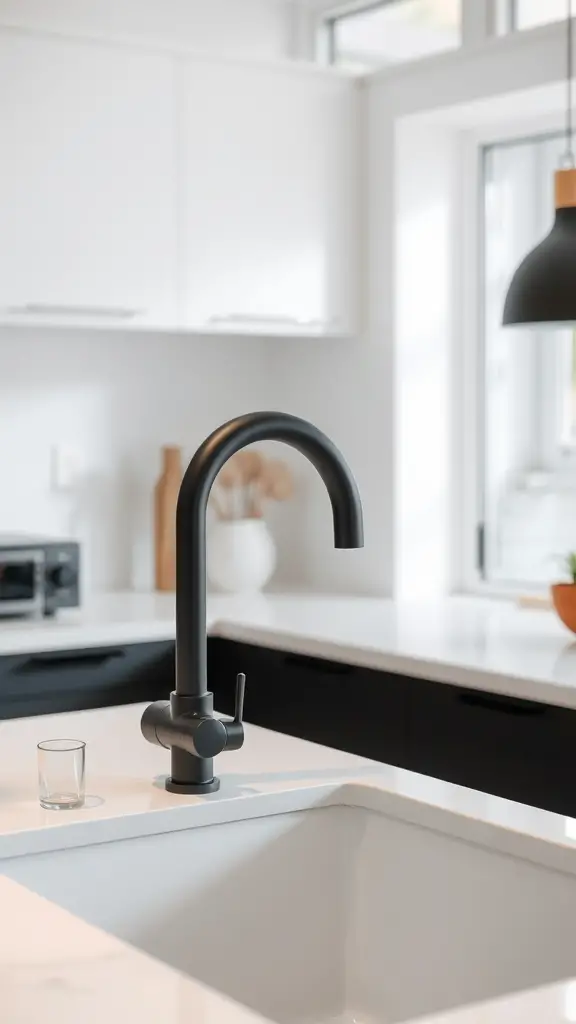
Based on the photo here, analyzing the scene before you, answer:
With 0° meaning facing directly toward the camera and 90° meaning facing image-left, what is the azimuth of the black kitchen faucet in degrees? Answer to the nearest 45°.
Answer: approximately 270°

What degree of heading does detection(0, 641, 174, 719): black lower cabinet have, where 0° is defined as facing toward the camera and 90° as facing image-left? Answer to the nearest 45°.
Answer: approximately 0°

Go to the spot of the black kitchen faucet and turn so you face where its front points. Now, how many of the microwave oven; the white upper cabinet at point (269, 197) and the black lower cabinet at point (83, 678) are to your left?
3

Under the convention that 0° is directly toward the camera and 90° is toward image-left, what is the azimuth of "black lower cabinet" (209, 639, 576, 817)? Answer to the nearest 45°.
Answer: approximately 45°

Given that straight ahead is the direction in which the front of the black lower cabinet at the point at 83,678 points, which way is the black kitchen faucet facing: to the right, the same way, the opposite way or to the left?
to the left

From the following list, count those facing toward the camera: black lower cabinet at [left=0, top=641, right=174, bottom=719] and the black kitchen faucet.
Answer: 1

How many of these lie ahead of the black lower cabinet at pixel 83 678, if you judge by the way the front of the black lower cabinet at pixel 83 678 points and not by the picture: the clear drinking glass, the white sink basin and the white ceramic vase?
2

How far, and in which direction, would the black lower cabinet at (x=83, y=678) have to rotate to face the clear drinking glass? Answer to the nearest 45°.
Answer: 0° — it already faces it

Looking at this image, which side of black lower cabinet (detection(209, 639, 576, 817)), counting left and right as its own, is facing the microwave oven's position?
right

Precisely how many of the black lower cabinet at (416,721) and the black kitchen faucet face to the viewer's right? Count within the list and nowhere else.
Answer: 1

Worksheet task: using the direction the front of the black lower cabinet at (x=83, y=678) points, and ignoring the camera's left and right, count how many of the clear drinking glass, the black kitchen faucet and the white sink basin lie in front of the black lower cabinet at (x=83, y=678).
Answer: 3

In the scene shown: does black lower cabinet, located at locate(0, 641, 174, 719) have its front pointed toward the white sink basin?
yes
